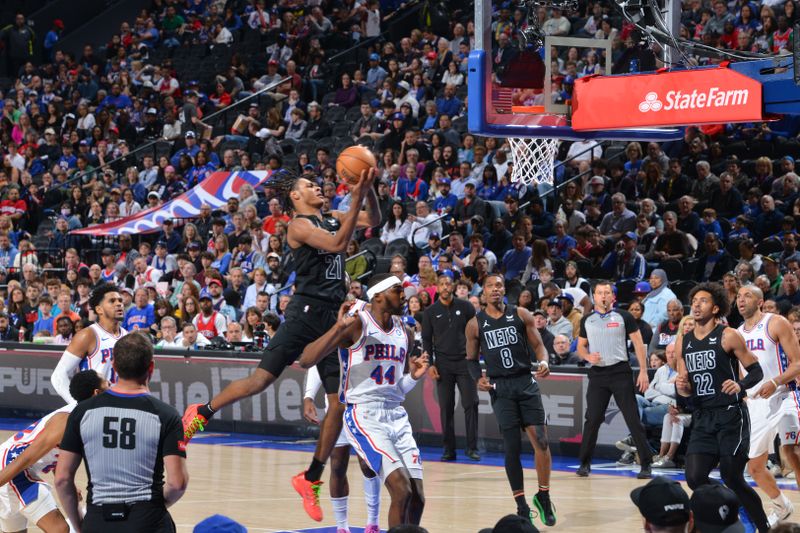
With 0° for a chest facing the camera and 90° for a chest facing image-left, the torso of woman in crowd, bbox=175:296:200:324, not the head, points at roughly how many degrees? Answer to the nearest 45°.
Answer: approximately 0°

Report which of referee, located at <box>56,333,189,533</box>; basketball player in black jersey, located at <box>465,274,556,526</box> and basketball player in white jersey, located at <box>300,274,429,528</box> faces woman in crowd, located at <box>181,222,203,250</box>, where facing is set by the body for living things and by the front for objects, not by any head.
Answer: the referee

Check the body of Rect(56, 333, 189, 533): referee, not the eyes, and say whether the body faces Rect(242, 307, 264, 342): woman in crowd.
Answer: yes

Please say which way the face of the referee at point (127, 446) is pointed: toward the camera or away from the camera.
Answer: away from the camera

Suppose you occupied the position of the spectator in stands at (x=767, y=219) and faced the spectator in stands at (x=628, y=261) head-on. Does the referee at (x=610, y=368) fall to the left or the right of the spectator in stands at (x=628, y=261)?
left

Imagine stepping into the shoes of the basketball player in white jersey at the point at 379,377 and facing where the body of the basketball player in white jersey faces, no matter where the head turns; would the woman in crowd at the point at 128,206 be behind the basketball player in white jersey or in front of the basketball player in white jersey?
behind

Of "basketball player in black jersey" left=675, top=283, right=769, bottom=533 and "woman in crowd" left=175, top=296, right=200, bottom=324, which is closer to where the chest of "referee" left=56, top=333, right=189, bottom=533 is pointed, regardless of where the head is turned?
the woman in crowd

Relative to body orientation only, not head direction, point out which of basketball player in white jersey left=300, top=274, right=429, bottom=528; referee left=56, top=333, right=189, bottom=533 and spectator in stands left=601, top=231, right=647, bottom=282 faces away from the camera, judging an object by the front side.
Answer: the referee

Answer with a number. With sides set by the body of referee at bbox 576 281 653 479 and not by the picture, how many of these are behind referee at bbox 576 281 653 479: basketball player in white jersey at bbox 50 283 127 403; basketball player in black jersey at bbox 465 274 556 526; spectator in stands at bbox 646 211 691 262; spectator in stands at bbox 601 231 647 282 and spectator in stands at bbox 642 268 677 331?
3

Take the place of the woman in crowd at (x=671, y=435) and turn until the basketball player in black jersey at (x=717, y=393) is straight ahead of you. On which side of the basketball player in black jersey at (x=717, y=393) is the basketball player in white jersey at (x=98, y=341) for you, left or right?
right

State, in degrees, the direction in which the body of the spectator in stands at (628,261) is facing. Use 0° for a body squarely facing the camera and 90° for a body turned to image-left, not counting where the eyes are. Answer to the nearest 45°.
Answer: approximately 45°

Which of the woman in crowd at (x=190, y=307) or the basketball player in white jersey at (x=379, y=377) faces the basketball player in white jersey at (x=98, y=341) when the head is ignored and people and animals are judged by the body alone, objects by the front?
the woman in crowd
